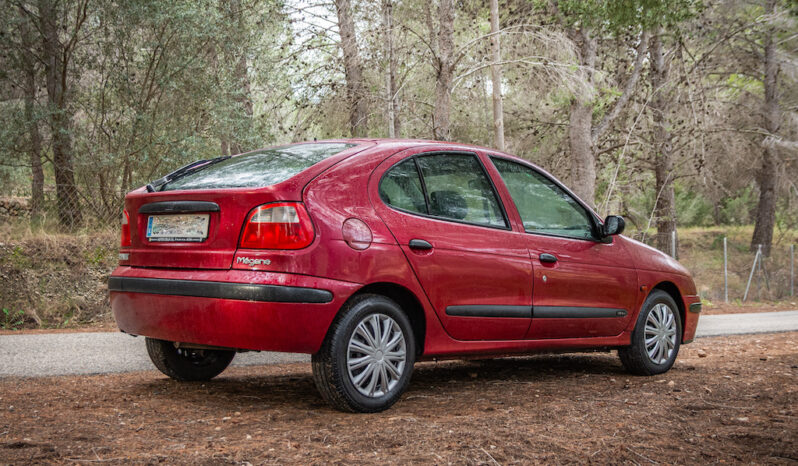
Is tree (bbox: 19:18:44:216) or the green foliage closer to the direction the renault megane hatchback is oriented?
the green foliage

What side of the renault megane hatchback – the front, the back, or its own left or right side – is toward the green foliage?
front

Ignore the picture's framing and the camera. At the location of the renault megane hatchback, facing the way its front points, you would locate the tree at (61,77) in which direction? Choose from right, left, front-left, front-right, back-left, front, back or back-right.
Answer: left

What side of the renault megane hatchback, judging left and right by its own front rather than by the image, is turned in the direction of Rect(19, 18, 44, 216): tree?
left

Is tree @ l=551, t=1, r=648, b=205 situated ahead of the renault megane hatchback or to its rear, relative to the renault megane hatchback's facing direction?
ahead

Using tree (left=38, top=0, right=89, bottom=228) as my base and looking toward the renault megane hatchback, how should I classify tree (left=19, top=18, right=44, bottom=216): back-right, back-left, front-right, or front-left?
back-right

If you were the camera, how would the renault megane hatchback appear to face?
facing away from the viewer and to the right of the viewer

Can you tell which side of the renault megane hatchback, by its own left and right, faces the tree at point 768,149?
front
